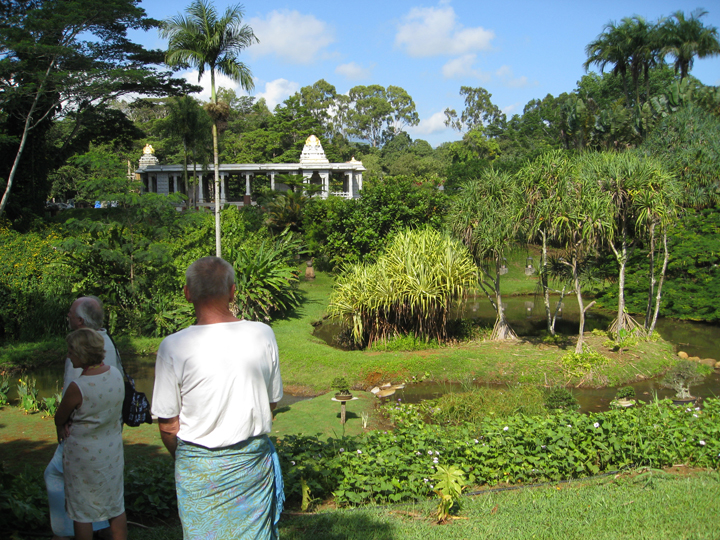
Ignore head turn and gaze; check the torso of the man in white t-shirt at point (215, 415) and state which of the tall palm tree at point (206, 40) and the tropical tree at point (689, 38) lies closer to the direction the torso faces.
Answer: the tall palm tree

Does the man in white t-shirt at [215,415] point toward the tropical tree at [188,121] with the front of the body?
yes

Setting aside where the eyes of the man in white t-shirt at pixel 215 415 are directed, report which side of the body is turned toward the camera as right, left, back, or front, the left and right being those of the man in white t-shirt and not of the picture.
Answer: back

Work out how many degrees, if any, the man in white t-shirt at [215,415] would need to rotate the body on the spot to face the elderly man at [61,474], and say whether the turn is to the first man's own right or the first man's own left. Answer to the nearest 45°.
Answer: approximately 45° to the first man's own left

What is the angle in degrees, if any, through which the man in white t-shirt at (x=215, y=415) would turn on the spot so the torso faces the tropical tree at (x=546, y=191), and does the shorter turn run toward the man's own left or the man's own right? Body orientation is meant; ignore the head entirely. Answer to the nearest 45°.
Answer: approximately 45° to the man's own right

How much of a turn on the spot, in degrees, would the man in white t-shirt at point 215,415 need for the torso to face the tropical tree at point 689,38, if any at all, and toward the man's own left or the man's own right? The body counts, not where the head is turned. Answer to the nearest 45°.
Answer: approximately 45° to the man's own right

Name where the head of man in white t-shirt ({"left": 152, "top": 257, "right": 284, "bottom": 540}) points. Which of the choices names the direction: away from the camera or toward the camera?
away from the camera

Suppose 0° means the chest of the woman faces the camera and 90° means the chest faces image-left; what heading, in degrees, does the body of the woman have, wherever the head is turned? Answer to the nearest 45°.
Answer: approximately 135°

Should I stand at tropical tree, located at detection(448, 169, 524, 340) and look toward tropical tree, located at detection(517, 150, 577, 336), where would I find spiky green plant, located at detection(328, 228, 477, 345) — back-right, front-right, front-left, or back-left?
back-right

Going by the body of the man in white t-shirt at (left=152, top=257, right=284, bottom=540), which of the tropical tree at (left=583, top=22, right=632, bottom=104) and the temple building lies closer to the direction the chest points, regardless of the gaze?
the temple building
